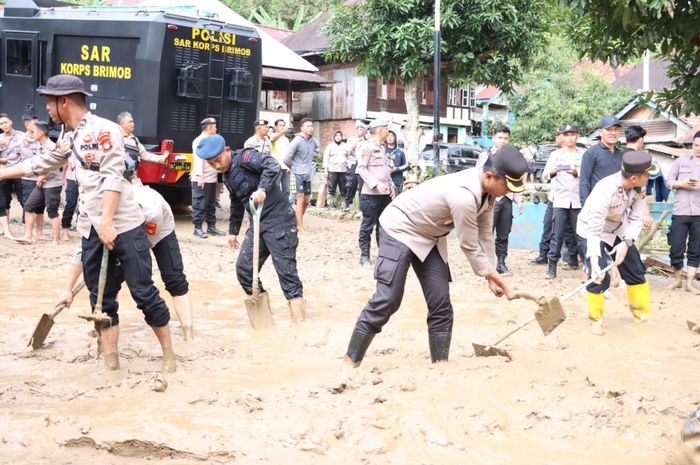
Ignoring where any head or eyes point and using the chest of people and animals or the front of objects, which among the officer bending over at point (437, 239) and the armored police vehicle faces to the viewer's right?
the officer bending over

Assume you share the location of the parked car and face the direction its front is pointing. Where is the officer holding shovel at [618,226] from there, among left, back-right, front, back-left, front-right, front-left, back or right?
front-left

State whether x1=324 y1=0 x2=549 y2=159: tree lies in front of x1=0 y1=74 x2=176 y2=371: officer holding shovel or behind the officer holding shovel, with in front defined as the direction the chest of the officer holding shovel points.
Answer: behind

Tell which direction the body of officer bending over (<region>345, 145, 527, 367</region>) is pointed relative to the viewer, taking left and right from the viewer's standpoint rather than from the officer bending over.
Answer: facing to the right of the viewer

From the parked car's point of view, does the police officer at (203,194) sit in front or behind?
in front

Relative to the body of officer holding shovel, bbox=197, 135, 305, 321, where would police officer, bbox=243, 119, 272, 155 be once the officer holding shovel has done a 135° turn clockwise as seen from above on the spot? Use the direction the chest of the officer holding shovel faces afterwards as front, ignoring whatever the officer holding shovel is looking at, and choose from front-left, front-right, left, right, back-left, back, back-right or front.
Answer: front

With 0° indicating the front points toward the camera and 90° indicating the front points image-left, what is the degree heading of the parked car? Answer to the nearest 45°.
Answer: approximately 45°

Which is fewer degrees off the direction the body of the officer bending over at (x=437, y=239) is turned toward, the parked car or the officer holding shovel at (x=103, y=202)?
the parked car
